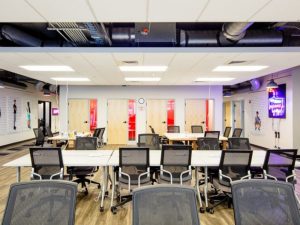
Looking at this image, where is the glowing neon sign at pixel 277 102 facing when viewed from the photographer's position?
facing the viewer and to the left of the viewer

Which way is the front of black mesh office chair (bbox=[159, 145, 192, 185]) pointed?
away from the camera

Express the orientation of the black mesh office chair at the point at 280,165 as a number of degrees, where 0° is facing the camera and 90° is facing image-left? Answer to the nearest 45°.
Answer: approximately 180°

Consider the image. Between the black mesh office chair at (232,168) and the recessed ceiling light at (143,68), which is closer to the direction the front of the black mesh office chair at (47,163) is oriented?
the recessed ceiling light

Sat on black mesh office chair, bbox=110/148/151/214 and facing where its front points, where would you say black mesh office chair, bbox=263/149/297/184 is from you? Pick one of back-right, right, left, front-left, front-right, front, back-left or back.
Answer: right

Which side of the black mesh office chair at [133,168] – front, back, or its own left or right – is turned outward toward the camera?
back

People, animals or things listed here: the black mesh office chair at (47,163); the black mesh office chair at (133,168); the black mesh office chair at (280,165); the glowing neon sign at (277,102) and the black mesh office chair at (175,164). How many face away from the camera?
4

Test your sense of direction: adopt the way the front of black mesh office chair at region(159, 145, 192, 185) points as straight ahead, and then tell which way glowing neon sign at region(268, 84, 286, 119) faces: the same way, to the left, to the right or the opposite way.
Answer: to the left

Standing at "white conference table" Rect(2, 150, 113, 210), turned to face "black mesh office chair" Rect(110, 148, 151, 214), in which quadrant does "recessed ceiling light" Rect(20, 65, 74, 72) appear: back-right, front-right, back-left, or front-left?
back-left

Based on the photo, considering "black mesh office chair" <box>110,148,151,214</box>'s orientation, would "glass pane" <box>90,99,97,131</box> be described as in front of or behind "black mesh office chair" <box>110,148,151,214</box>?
in front

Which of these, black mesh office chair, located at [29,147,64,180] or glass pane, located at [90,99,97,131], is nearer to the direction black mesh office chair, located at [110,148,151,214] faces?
the glass pane

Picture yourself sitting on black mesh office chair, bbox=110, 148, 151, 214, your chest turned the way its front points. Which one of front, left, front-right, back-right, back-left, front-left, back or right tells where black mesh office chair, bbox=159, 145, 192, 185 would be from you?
right

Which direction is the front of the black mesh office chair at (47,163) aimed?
away from the camera
